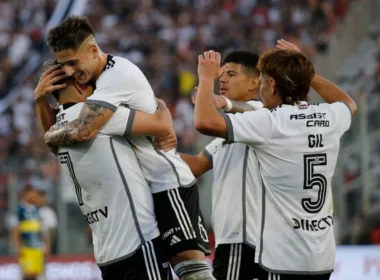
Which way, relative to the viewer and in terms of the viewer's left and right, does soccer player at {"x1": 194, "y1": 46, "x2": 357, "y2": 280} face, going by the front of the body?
facing away from the viewer and to the left of the viewer

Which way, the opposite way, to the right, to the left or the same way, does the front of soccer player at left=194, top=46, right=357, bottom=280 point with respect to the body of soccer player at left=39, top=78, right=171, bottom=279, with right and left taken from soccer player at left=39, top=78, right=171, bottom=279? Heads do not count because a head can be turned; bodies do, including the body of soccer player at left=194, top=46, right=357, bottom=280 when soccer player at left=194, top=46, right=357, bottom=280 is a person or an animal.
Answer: to the left

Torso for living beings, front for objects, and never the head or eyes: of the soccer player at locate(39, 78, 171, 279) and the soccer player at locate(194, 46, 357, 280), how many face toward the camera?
0

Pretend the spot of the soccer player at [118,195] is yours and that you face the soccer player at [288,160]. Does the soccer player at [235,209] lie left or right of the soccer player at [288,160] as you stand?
left

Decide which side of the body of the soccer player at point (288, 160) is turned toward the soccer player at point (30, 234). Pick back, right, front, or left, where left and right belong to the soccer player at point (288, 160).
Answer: front

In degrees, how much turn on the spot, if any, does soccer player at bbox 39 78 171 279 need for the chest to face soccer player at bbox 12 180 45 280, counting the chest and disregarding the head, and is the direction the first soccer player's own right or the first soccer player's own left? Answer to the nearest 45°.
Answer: approximately 45° to the first soccer player's own left

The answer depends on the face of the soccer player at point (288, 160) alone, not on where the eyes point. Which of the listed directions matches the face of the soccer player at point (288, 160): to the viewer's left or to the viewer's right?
to the viewer's left

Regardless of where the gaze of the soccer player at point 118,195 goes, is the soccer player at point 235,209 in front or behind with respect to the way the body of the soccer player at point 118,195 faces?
in front

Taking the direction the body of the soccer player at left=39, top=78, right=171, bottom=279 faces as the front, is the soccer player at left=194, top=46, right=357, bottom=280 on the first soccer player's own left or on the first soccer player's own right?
on the first soccer player's own right

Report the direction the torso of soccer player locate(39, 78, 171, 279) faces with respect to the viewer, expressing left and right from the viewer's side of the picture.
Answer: facing away from the viewer and to the right of the viewer

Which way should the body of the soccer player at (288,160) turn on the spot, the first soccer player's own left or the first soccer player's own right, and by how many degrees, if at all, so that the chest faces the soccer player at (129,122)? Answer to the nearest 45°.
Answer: approximately 45° to the first soccer player's own left

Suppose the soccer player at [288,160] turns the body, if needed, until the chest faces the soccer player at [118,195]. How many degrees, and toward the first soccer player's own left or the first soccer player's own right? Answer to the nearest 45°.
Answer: approximately 45° to the first soccer player's own left

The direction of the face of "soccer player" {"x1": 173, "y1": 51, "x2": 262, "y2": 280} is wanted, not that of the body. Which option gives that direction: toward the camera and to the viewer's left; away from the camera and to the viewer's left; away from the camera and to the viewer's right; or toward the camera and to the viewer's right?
toward the camera and to the viewer's left
